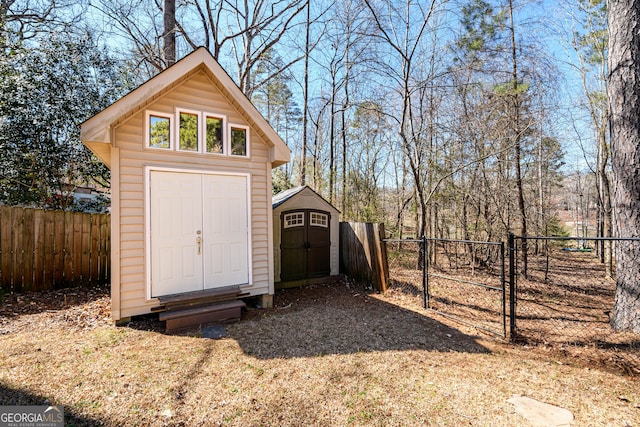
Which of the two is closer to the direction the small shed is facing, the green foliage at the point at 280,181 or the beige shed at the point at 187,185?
the beige shed

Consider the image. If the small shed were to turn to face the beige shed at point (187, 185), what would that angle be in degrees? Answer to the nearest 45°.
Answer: approximately 90° to its right

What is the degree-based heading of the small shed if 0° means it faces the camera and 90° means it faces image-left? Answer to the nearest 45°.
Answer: approximately 315°

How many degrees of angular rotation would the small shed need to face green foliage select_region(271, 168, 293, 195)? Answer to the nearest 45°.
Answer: approximately 135° to its left
